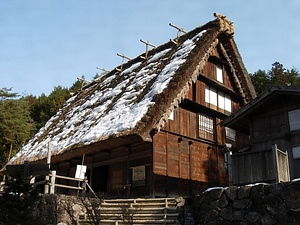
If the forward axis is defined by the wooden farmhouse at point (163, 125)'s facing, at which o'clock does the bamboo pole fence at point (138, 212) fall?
The bamboo pole fence is roughly at 11 o'clock from the wooden farmhouse.

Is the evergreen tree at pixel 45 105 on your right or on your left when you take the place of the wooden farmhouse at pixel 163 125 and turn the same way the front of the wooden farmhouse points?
on your right

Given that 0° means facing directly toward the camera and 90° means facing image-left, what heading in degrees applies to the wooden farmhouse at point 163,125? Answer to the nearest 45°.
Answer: approximately 45°

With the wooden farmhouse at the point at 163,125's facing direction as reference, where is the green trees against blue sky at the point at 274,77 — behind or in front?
behind

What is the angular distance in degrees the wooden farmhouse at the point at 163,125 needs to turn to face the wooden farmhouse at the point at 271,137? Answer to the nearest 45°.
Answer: approximately 90° to its left

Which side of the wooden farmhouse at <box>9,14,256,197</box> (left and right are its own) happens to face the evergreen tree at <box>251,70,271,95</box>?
back

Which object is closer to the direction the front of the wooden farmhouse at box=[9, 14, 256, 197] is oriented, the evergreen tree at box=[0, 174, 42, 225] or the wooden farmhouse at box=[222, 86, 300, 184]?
the evergreen tree

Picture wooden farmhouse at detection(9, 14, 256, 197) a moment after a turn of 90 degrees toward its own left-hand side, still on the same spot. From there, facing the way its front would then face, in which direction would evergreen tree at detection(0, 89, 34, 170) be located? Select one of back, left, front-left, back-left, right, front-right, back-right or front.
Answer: back

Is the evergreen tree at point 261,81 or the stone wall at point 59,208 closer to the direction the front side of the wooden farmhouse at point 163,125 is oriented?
the stone wall

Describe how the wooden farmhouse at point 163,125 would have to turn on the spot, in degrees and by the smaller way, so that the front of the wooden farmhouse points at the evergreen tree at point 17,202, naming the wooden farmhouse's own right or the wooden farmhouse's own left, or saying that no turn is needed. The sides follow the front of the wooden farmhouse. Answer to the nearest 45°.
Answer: approximately 45° to the wooden farmhouse's own left
